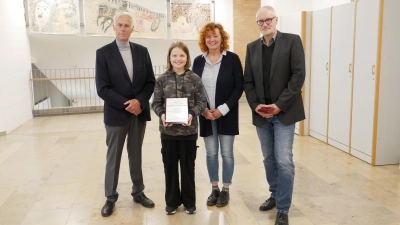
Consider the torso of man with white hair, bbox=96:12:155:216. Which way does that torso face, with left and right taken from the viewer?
facing the viewer

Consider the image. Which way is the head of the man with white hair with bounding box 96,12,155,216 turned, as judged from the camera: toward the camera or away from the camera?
toward the camera
